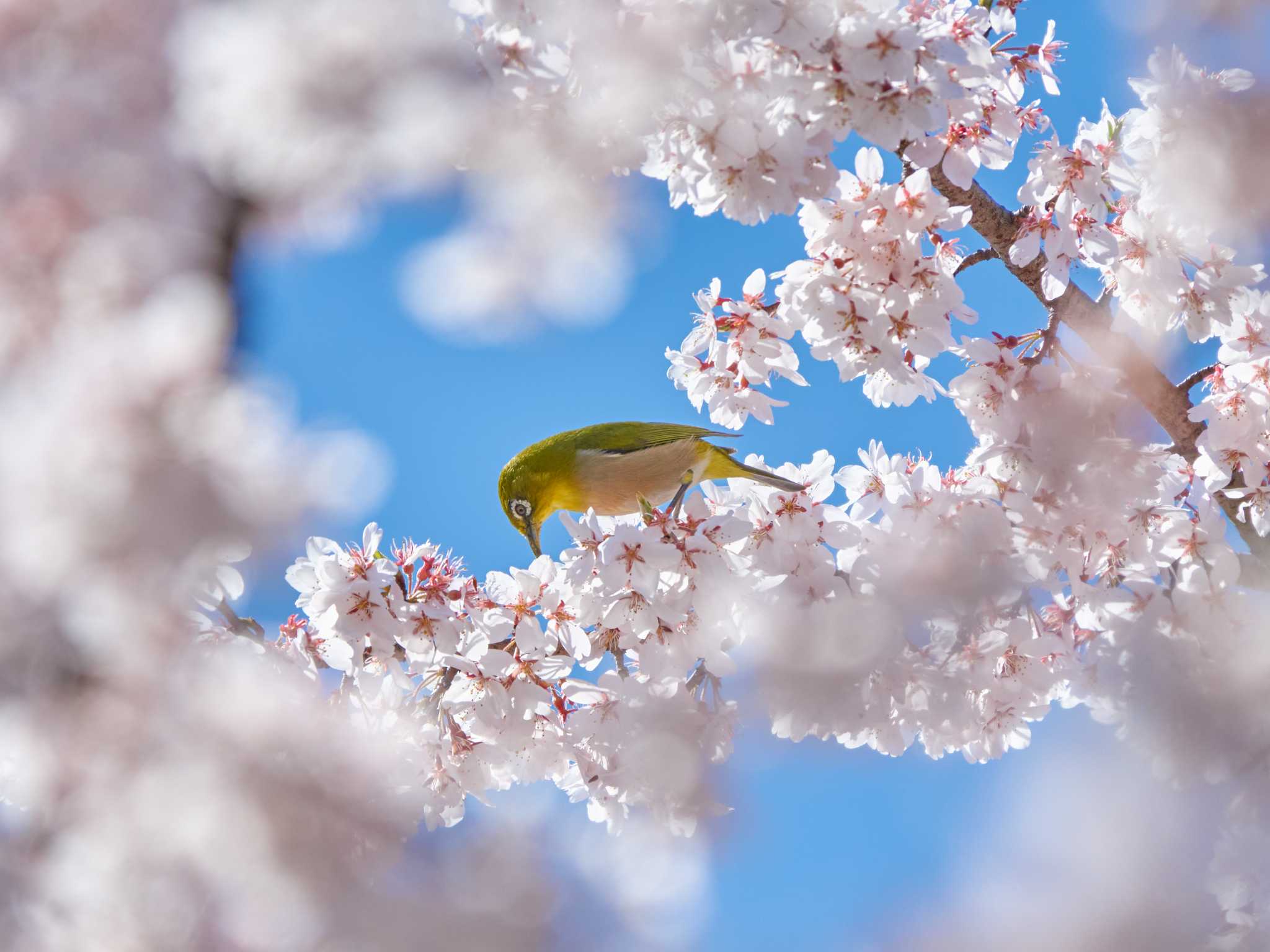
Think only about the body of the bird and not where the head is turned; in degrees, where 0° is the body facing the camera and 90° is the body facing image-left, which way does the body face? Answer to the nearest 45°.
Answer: approximately 90°
